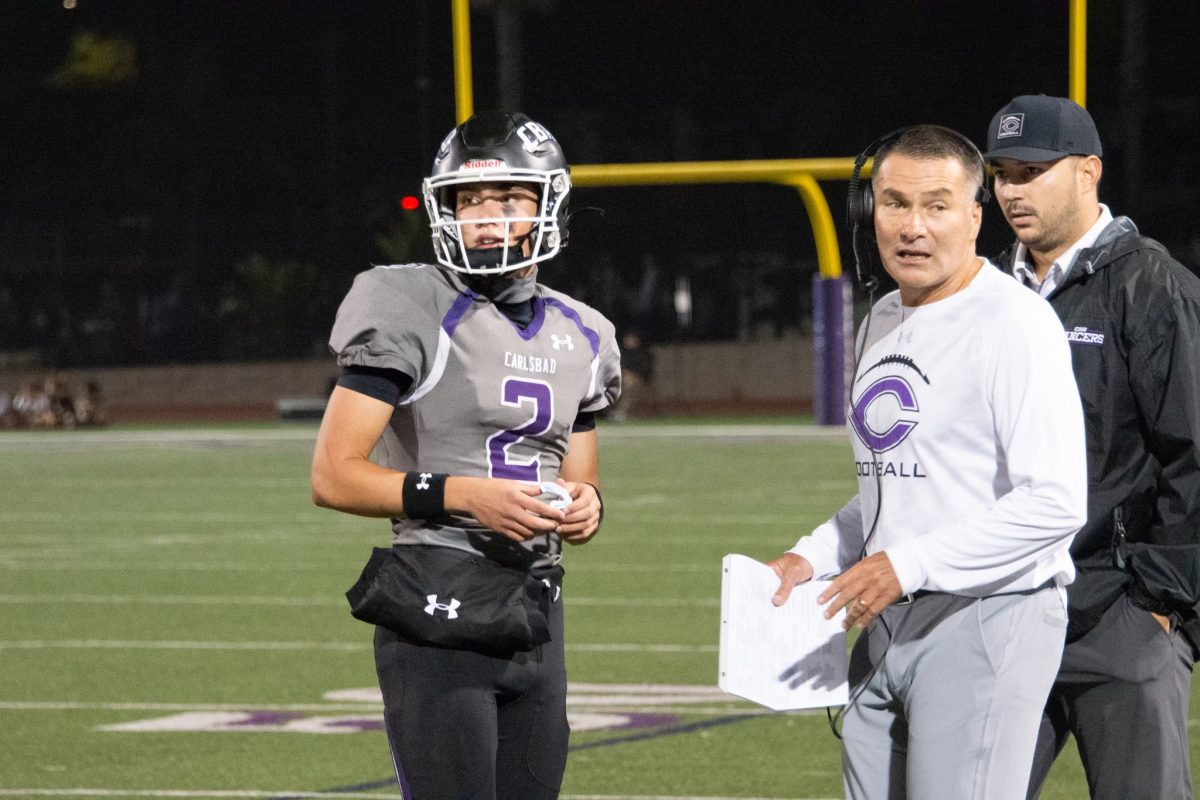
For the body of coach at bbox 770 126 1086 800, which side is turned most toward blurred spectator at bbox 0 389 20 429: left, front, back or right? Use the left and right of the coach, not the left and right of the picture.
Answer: right

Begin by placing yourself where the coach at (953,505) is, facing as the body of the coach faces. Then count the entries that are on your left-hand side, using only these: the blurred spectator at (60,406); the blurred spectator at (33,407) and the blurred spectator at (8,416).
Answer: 0

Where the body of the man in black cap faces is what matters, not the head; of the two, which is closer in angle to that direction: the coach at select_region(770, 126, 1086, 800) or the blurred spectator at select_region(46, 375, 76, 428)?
the coach

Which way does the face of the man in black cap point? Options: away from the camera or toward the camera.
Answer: toward the camera

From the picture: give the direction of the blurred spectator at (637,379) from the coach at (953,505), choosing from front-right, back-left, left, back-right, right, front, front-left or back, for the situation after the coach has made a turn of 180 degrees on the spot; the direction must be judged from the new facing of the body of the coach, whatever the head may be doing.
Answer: front-left

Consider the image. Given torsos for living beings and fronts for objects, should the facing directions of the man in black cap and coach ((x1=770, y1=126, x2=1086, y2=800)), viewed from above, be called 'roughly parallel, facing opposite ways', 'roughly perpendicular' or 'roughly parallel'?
roughly parallel

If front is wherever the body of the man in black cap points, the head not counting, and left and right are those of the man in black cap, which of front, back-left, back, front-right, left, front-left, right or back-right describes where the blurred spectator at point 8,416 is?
right

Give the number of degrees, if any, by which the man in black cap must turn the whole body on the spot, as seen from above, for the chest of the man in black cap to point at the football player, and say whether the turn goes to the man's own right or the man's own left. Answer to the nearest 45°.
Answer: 0° — they already face them

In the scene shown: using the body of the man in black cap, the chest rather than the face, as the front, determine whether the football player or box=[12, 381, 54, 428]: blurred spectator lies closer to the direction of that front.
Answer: the football player

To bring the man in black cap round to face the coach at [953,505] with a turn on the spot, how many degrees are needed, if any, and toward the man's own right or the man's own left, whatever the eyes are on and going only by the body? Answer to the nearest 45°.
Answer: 0° — they already face them

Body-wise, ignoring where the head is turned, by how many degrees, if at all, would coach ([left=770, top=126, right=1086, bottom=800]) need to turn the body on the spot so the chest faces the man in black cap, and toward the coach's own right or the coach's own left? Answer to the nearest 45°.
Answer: approximately 180°

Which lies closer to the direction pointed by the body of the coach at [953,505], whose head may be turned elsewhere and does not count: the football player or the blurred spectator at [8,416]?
the football player

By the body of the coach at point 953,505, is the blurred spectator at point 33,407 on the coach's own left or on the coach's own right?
on the coach's own right

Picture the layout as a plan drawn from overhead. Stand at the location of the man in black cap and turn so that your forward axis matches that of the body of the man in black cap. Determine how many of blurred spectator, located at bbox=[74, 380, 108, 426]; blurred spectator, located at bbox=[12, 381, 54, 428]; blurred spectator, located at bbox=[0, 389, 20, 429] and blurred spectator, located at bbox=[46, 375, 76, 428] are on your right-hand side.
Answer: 4

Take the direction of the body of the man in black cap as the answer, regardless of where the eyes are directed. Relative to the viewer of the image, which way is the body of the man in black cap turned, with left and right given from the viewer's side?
facing the viewer and to the left of the viewer

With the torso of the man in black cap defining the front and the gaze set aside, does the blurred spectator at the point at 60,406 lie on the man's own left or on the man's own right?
on the man's own right

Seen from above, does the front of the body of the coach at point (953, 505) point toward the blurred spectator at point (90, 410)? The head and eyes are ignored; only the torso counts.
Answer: no

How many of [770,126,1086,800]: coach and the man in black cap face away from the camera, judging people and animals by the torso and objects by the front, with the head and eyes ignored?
0
